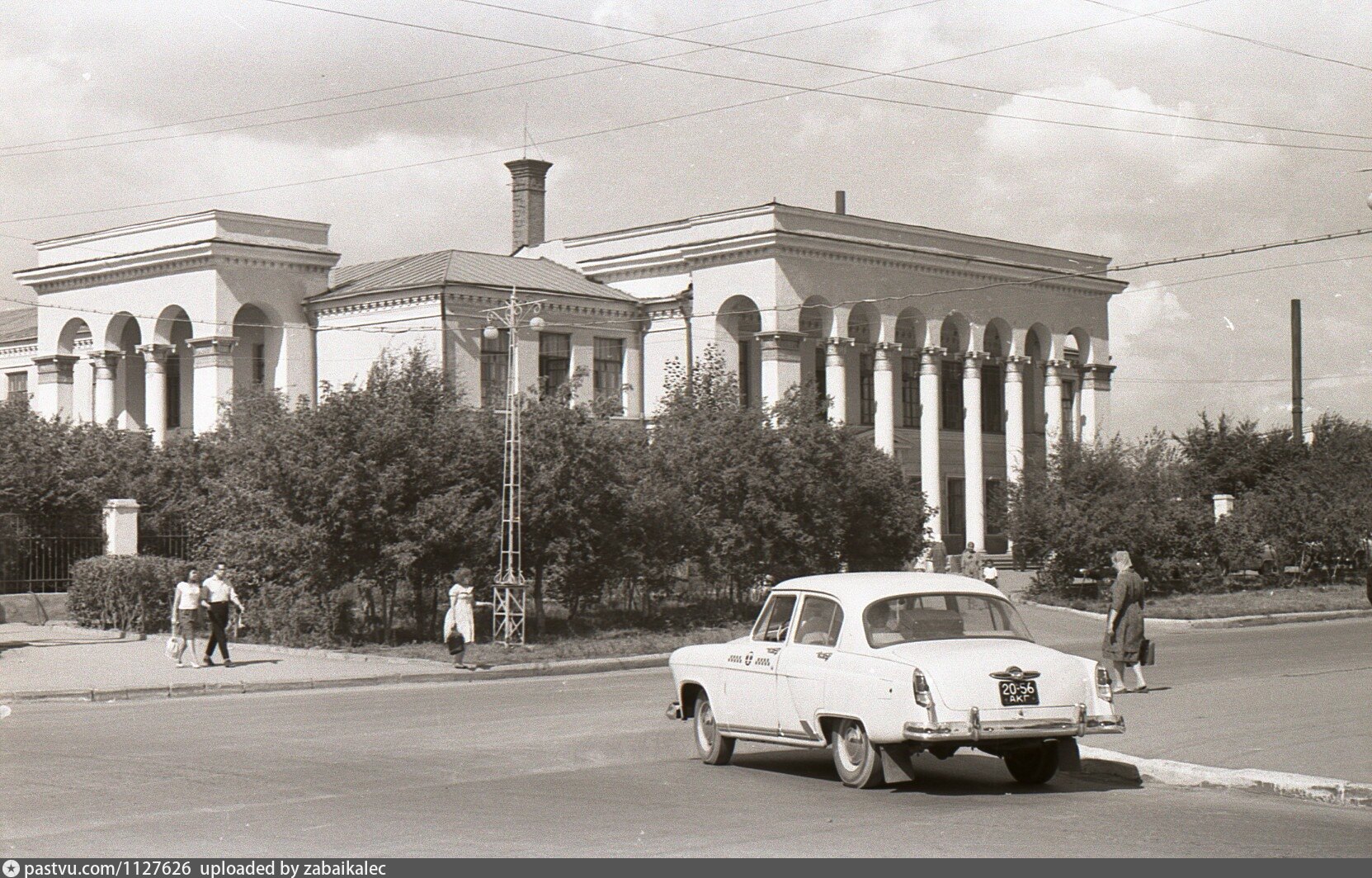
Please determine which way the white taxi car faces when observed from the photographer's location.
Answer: facing away from the viewer and to the left of the viewer

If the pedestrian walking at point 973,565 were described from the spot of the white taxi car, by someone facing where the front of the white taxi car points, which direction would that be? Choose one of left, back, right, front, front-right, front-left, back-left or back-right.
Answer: front-right

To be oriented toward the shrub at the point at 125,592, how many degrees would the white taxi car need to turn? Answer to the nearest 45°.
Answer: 0° — it already faces it

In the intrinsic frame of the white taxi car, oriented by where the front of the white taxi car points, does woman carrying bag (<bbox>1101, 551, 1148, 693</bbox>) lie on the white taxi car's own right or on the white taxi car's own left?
on the white taxi car's own right

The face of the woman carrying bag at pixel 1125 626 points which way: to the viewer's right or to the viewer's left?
to the viewer's left

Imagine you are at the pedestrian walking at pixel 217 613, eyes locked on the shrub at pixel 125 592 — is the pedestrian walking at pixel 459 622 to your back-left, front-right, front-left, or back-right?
back-right

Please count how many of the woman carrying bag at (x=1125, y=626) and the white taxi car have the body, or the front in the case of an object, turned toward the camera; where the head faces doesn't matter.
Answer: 0

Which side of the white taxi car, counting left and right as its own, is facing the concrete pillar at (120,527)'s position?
front

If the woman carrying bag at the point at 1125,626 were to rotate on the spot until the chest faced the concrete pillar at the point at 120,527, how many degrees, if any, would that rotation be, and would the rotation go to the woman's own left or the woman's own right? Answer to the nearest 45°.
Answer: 0° — they already face it

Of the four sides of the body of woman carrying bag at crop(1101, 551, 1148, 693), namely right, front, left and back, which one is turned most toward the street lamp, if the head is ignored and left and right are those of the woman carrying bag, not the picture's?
front

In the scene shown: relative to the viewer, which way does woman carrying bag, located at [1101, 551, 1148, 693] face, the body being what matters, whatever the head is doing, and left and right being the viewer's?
facing away from the viewer and to the left of the viewer
